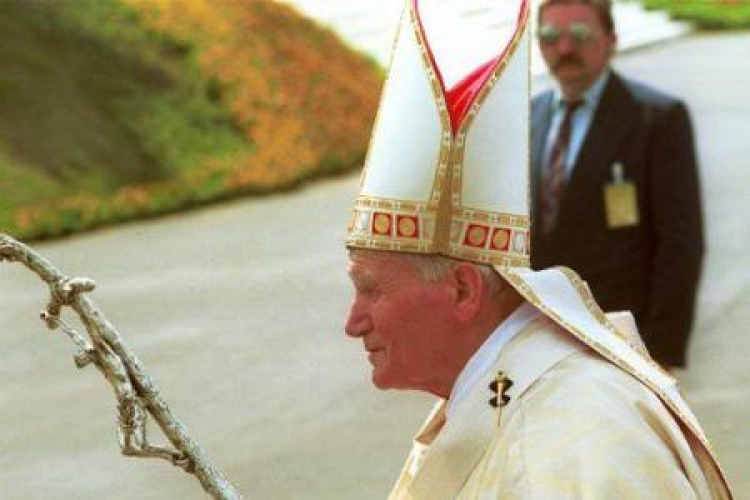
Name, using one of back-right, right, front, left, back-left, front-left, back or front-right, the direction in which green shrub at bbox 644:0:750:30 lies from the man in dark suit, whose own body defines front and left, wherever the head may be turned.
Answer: back-right

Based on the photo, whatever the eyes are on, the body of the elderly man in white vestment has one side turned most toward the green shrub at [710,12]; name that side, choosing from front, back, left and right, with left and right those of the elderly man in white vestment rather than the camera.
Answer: right

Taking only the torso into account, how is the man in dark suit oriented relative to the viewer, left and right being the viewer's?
facing the viewer and to the left of the viewer

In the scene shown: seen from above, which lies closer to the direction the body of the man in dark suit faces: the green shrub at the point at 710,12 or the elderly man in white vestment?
the elderly man in white vestment

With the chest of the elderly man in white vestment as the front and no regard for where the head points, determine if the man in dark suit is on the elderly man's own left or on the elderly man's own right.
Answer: on the elderly man's own right

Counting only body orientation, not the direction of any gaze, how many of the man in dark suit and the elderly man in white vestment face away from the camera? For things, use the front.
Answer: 0

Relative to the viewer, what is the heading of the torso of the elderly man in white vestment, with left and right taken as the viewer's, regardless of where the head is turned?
facing to the left of the viewer

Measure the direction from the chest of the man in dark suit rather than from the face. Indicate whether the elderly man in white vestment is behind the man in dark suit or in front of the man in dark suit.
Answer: in front

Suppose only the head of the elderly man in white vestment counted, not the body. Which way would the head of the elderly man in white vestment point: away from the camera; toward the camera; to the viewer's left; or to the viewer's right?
to the viewer's left
